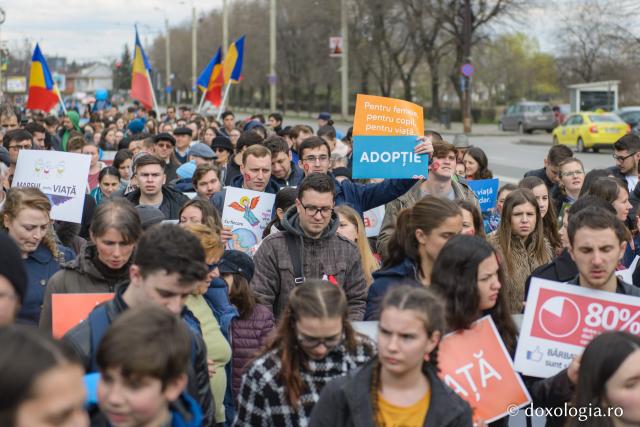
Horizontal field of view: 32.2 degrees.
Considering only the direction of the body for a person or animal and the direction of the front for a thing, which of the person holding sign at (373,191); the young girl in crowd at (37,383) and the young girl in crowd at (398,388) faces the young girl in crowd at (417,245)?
the person holding sign

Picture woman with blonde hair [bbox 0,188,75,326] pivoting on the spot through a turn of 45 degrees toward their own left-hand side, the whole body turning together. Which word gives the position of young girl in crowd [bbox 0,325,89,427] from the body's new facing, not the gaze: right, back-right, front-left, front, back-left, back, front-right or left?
right

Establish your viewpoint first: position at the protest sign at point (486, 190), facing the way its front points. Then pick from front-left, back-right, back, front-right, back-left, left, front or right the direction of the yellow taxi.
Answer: back

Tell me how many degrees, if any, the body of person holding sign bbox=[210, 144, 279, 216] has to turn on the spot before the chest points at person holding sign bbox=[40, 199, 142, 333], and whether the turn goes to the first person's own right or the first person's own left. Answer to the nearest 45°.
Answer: approximately 45° to the first person's own right

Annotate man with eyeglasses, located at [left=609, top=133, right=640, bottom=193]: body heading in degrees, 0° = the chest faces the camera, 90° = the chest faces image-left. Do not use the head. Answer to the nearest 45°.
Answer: approximately 45°

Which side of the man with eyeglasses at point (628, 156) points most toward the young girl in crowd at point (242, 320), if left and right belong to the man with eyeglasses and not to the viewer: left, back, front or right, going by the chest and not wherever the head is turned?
front

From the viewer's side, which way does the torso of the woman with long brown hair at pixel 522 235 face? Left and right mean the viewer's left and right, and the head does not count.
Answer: facing the viewer

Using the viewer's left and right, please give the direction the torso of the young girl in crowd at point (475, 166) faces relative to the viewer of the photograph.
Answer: facing the viewer and to the left of the viewer

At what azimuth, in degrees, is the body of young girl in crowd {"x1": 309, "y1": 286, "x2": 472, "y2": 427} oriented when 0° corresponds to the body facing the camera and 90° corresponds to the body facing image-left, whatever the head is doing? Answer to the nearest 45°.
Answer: approximately 45°

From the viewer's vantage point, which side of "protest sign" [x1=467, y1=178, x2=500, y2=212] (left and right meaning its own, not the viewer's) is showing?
front

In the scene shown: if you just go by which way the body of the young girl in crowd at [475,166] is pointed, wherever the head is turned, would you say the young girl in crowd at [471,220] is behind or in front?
in front

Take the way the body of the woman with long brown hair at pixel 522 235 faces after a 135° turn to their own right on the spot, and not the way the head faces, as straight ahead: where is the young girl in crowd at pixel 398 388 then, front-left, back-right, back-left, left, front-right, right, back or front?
back-left

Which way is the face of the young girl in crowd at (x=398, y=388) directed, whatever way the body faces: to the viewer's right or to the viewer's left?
to the viewer's left
